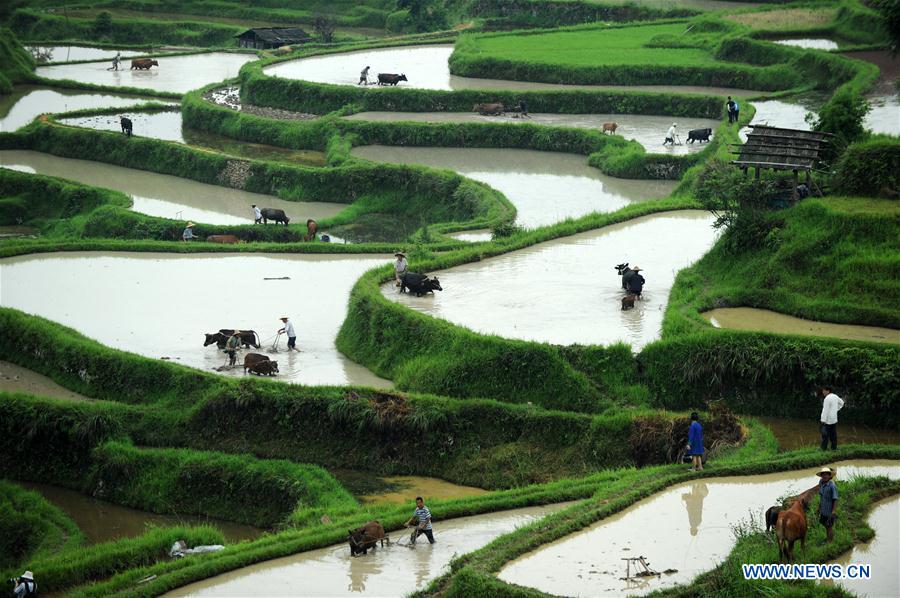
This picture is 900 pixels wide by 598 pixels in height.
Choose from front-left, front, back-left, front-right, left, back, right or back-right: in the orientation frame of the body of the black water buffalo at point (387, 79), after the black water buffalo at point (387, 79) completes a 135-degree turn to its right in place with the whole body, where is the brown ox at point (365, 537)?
front-left

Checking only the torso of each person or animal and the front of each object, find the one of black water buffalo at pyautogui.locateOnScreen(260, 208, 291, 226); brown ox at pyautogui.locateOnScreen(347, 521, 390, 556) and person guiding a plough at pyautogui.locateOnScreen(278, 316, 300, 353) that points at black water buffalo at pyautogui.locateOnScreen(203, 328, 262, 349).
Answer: the person guiding a plough

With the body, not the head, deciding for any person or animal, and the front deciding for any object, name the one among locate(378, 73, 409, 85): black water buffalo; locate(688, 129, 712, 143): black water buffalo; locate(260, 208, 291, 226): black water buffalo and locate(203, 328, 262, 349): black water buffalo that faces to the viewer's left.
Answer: locate(203, 328, 262, 349): black water buffalo

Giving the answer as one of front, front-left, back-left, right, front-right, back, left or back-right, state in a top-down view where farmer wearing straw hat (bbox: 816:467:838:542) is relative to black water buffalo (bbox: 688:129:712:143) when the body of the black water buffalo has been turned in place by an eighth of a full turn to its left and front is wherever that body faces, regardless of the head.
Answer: back-right

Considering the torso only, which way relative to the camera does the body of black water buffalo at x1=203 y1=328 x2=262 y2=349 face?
to the viewer's left

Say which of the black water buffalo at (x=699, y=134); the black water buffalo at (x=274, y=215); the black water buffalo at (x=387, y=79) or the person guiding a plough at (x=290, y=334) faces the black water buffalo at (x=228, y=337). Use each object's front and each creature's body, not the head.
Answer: the person guiding a plough

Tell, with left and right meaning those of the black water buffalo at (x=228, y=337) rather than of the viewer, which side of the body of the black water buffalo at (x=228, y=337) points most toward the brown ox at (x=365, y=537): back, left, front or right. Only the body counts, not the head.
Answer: left

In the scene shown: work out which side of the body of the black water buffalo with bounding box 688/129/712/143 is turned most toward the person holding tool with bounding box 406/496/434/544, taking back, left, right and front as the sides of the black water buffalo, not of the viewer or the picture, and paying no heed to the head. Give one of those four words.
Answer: right

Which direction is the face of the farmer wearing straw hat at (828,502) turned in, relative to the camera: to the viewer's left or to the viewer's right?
to the viewer's left

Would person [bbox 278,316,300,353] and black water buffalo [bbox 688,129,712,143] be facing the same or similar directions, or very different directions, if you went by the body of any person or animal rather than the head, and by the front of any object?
very different directions

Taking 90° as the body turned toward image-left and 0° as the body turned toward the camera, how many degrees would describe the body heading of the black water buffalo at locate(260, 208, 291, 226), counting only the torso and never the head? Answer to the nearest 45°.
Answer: approximately 270°

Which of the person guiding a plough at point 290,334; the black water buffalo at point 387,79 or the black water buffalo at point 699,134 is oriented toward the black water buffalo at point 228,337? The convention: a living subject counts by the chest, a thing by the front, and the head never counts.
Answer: the person guiding a plough

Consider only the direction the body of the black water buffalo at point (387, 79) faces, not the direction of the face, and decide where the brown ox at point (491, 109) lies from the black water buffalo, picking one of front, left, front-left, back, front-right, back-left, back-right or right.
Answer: front-right

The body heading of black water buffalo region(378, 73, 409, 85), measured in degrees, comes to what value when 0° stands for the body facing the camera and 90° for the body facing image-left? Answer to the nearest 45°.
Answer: approximately 270°

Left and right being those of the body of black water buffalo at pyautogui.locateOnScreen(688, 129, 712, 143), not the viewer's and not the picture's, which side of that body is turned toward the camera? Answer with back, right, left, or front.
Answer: right

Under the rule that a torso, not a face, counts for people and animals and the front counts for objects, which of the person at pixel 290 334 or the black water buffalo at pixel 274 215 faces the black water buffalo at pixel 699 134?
the black water buffalo at pixel 274 215

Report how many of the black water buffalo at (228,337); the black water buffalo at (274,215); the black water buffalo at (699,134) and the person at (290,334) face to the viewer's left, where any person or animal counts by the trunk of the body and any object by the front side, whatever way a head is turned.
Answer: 2
